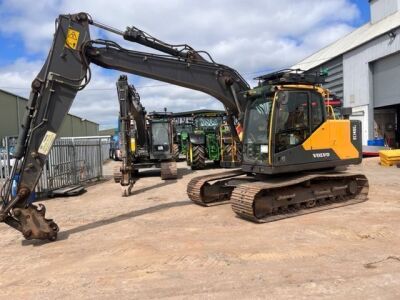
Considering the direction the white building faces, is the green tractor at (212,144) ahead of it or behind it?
ahead

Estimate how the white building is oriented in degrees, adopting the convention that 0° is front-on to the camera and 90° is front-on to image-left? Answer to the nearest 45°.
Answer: approximately 45°

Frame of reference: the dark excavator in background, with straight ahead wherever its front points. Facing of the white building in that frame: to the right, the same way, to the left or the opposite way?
to the right

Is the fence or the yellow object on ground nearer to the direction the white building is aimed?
the fence

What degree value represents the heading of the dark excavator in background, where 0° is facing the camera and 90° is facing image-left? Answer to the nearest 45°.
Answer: approximately 0°

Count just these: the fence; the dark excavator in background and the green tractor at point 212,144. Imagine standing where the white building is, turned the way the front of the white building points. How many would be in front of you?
3

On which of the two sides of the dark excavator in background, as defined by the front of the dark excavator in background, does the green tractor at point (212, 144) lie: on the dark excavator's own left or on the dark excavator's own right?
on the dark excavator's own left

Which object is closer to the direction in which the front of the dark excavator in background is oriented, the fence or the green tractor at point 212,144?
the fence

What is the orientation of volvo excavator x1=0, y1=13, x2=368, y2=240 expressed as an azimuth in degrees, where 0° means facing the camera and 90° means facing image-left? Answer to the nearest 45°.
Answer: approximately 45°
